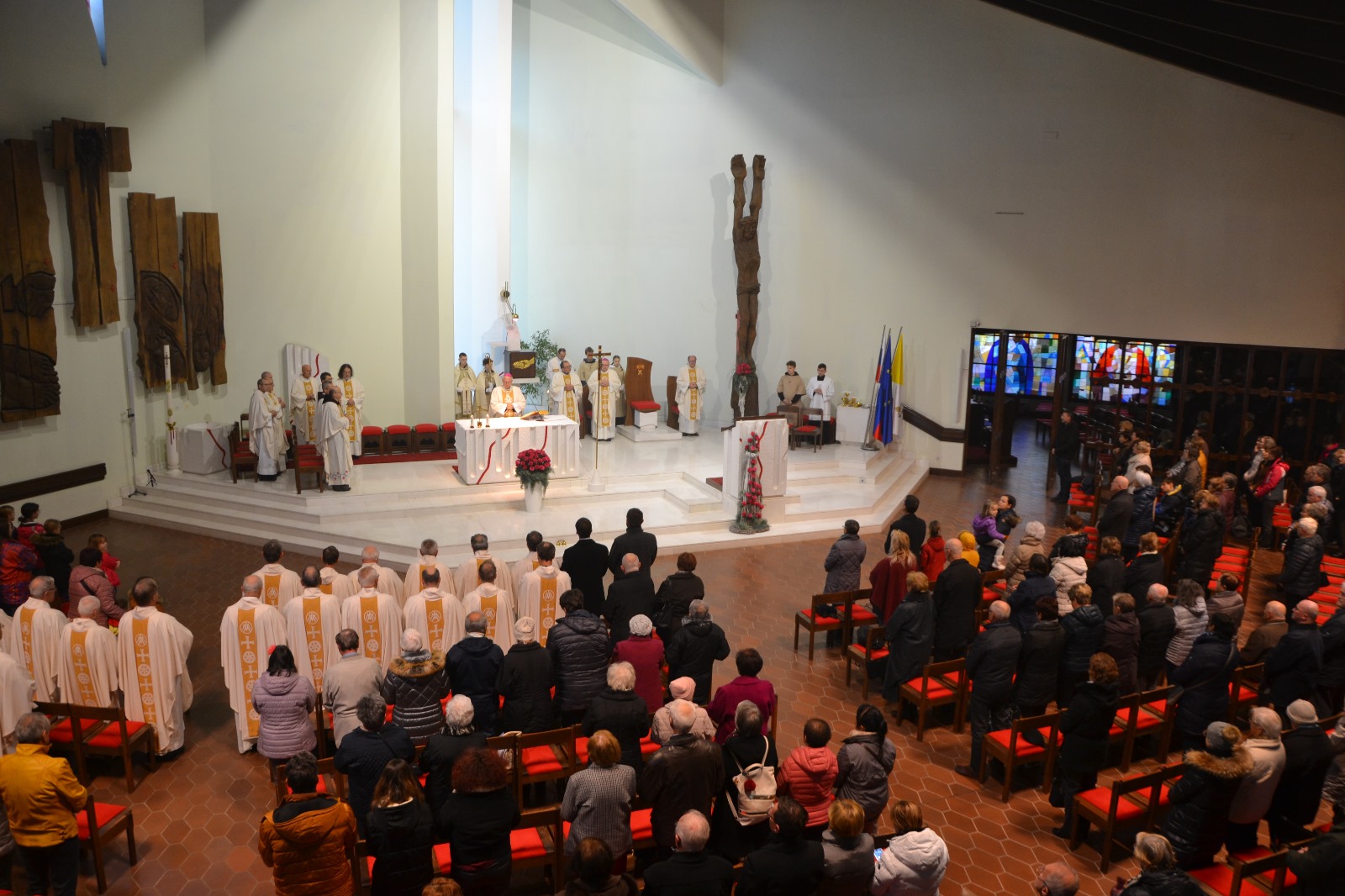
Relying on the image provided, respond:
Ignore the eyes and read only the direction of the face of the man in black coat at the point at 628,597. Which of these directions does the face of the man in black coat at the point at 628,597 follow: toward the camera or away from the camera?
away from the camera

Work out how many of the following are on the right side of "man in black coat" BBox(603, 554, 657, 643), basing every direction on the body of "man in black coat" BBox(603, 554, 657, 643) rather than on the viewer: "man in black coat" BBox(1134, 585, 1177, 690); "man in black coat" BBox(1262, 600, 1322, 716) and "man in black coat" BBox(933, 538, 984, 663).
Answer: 3

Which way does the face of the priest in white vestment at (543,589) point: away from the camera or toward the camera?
away from the camera

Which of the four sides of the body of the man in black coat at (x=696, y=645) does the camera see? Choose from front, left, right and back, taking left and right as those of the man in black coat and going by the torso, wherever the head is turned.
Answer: back

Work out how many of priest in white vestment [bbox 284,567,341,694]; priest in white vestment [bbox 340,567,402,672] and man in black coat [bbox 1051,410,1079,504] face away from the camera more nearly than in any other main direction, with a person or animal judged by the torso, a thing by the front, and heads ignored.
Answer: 2

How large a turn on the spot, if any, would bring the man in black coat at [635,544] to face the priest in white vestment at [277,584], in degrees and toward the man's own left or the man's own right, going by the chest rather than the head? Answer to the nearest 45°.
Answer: approximately 90° to the man's own left

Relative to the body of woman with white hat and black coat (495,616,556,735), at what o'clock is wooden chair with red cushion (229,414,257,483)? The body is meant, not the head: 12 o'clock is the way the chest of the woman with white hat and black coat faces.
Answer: The wooden chair with red cushion is roughly at 11 o'clock from the woman with white hat and black coat.

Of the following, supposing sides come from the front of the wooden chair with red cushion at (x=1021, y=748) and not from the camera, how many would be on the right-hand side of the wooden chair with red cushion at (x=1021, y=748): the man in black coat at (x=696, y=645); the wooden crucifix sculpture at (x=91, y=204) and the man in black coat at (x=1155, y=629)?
1

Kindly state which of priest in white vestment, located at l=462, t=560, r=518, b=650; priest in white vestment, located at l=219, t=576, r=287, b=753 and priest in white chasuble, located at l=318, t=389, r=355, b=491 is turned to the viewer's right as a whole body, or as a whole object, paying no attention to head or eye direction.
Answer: the priest in white chasuble

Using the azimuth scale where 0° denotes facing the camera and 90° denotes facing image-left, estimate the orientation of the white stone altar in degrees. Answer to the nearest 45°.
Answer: approximately 0°

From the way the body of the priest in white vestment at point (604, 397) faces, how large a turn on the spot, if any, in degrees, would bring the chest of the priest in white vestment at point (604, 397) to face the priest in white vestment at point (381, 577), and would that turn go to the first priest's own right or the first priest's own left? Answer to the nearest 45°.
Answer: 0° — they already face them

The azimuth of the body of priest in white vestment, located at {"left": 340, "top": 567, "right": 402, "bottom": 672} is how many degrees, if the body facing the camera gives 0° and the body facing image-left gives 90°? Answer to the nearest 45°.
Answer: approximately 180°

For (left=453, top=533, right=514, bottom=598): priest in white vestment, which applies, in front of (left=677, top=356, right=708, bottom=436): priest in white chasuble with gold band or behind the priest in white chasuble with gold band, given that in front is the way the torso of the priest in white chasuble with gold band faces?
in front

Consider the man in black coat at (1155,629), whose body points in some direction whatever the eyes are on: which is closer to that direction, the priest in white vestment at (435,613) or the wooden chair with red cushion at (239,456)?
the wooden chair with red cushion
